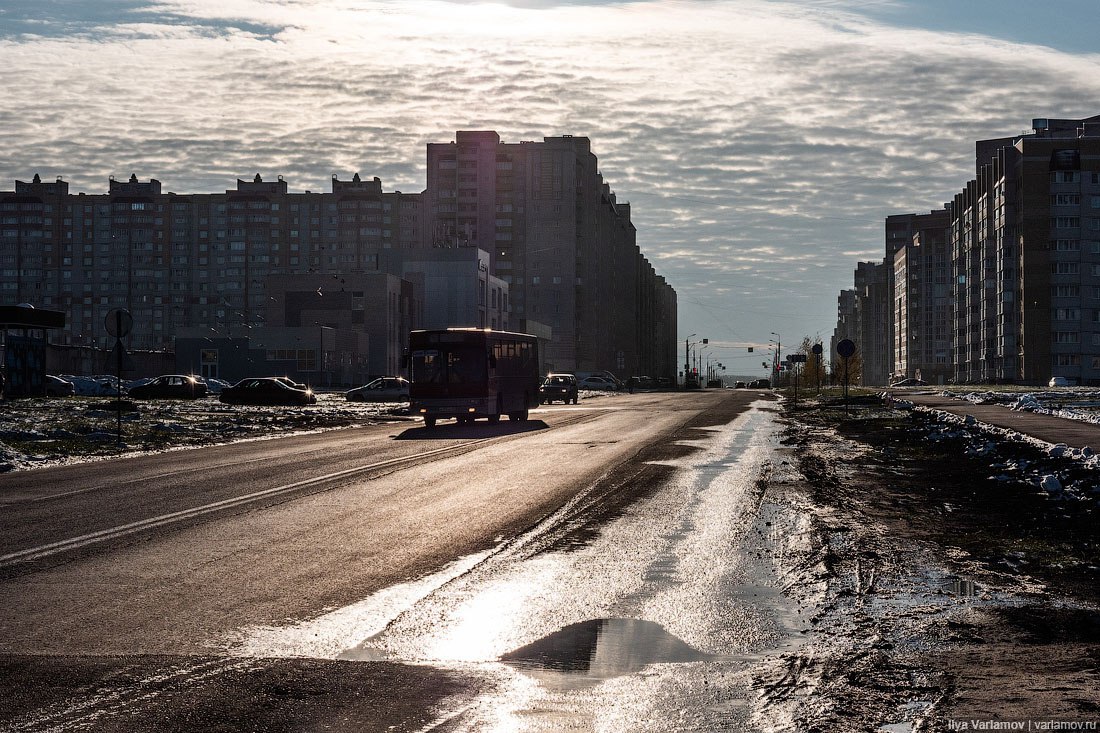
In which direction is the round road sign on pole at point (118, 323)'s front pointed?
away from the camera

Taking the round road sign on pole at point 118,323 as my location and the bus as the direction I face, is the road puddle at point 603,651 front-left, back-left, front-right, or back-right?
back-right

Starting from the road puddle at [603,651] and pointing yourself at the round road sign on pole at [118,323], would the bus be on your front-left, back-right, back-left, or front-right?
front-right

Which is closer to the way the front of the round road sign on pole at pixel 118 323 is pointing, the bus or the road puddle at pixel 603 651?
the bus

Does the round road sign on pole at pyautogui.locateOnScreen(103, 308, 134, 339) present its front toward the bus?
no

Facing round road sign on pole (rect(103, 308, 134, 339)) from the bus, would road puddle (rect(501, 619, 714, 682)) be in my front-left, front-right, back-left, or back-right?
front-left

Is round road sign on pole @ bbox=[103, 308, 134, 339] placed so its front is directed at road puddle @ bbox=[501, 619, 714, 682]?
no
